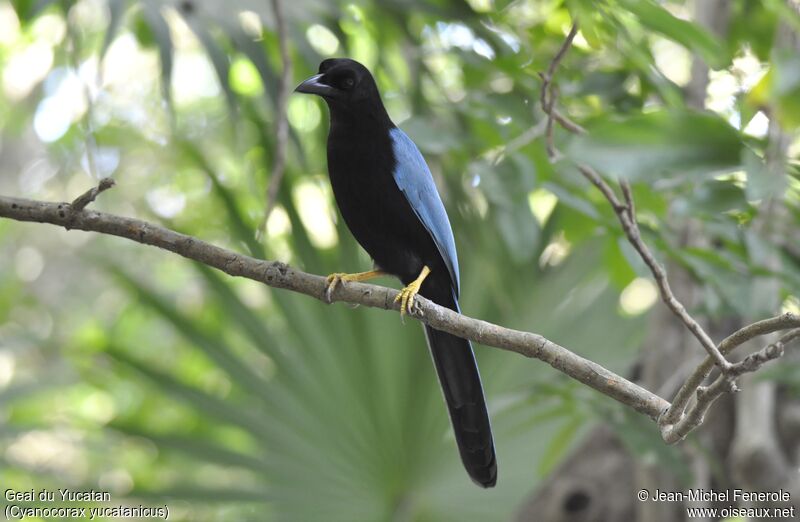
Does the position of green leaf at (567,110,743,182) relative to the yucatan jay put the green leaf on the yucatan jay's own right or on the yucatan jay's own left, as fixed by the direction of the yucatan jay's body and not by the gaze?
on the yucatan jay's own left

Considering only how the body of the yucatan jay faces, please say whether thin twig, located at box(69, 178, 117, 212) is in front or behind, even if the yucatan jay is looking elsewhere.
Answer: in front

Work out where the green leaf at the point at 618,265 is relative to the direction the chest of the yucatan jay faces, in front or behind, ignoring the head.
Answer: behind

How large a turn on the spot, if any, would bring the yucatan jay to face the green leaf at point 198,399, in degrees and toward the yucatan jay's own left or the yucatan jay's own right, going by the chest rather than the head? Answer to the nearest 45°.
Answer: approximately 90° to the yucatan jay's own right

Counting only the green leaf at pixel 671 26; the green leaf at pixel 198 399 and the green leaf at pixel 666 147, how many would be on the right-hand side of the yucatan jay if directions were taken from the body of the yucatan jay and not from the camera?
1

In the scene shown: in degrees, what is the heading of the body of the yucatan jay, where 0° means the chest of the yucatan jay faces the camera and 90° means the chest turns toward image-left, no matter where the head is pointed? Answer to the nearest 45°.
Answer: approximately 45°
